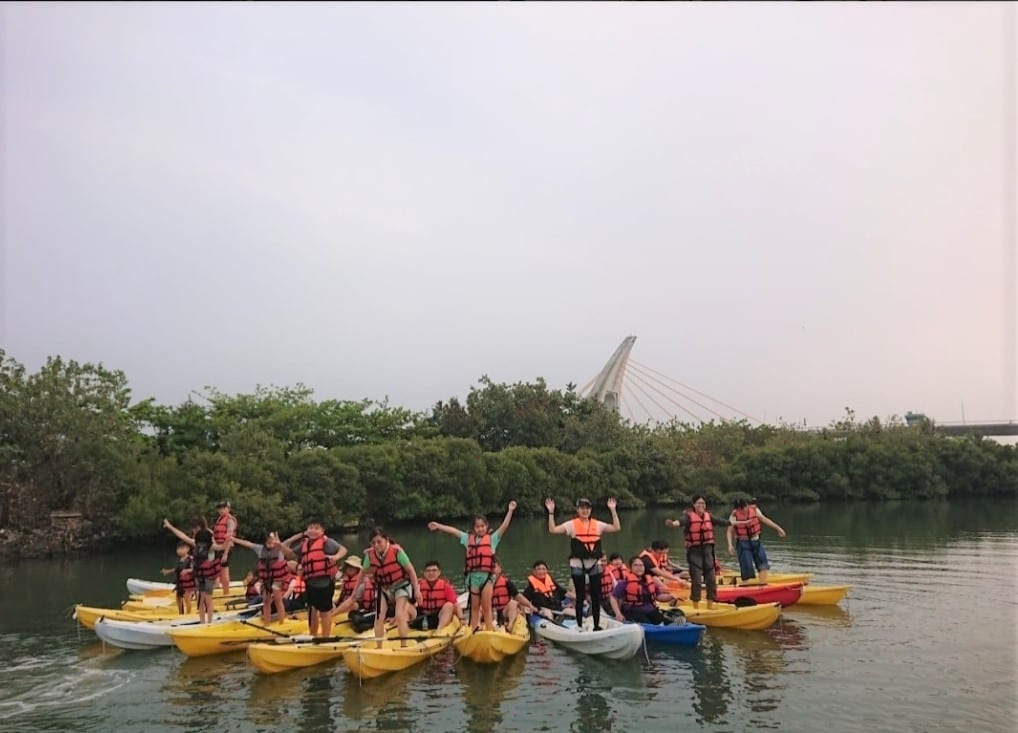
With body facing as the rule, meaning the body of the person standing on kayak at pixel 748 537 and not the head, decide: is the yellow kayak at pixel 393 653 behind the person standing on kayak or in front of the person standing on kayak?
in front

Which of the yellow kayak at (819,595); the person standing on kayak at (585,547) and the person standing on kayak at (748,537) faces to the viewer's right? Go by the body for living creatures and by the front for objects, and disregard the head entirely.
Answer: the yellow kayak

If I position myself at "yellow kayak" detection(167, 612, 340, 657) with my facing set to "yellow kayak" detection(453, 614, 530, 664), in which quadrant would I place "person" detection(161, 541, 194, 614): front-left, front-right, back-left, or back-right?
back-left

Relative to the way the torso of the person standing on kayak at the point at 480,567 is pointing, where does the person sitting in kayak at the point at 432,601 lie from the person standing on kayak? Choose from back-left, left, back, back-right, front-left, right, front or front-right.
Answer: back-right

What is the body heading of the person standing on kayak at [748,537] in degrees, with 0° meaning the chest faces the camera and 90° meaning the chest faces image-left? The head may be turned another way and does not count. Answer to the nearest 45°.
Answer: approximately 0°

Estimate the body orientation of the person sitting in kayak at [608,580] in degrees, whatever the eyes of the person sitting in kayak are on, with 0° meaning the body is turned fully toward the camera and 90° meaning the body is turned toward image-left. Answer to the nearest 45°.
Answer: approximately 0°

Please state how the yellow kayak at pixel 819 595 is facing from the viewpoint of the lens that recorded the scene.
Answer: facing to the right of the viewer

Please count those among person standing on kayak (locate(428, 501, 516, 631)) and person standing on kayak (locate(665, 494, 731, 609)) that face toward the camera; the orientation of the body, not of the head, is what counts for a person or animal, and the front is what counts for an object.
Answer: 2

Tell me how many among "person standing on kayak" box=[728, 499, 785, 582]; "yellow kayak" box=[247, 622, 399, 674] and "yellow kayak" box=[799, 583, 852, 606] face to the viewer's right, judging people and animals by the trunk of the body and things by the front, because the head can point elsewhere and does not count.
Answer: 1
